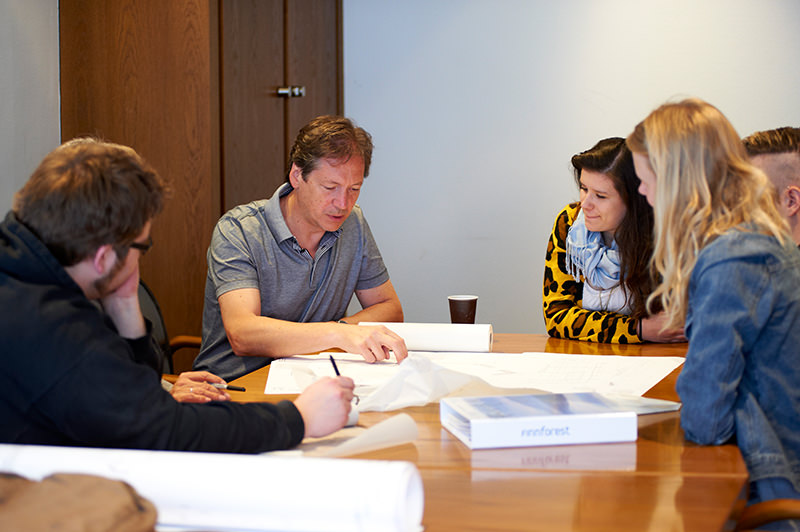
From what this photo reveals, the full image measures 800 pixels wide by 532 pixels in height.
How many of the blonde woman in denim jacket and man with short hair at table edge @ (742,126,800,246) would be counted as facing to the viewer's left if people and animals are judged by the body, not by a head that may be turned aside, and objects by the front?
2

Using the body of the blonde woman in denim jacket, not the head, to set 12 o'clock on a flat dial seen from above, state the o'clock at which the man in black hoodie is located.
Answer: The man in black hoodie is roughly at 11 o'clock from the blonde woman in denim jacket.

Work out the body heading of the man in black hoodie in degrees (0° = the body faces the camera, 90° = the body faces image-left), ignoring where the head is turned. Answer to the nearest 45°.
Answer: approximately 225°

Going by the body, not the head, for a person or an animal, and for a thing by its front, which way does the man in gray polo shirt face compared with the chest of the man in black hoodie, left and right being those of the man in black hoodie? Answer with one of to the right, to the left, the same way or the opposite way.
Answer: to the right

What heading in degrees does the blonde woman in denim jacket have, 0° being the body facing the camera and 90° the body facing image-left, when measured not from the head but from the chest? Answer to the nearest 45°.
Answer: approximately 90°

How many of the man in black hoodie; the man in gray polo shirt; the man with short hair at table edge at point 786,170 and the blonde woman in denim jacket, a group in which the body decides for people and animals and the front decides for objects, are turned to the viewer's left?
2

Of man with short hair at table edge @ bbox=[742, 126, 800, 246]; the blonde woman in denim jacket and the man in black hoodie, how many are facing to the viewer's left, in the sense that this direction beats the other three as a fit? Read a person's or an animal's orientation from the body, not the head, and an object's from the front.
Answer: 2

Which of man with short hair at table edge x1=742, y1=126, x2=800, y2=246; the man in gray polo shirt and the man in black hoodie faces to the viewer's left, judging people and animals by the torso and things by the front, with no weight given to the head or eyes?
the man with short hair at table edge

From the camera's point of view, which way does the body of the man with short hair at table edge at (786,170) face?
to the viewer's left

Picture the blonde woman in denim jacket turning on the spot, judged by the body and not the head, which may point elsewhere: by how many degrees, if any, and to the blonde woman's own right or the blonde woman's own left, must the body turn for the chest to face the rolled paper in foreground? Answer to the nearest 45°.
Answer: approximately 45° to the blonde woman's own left
